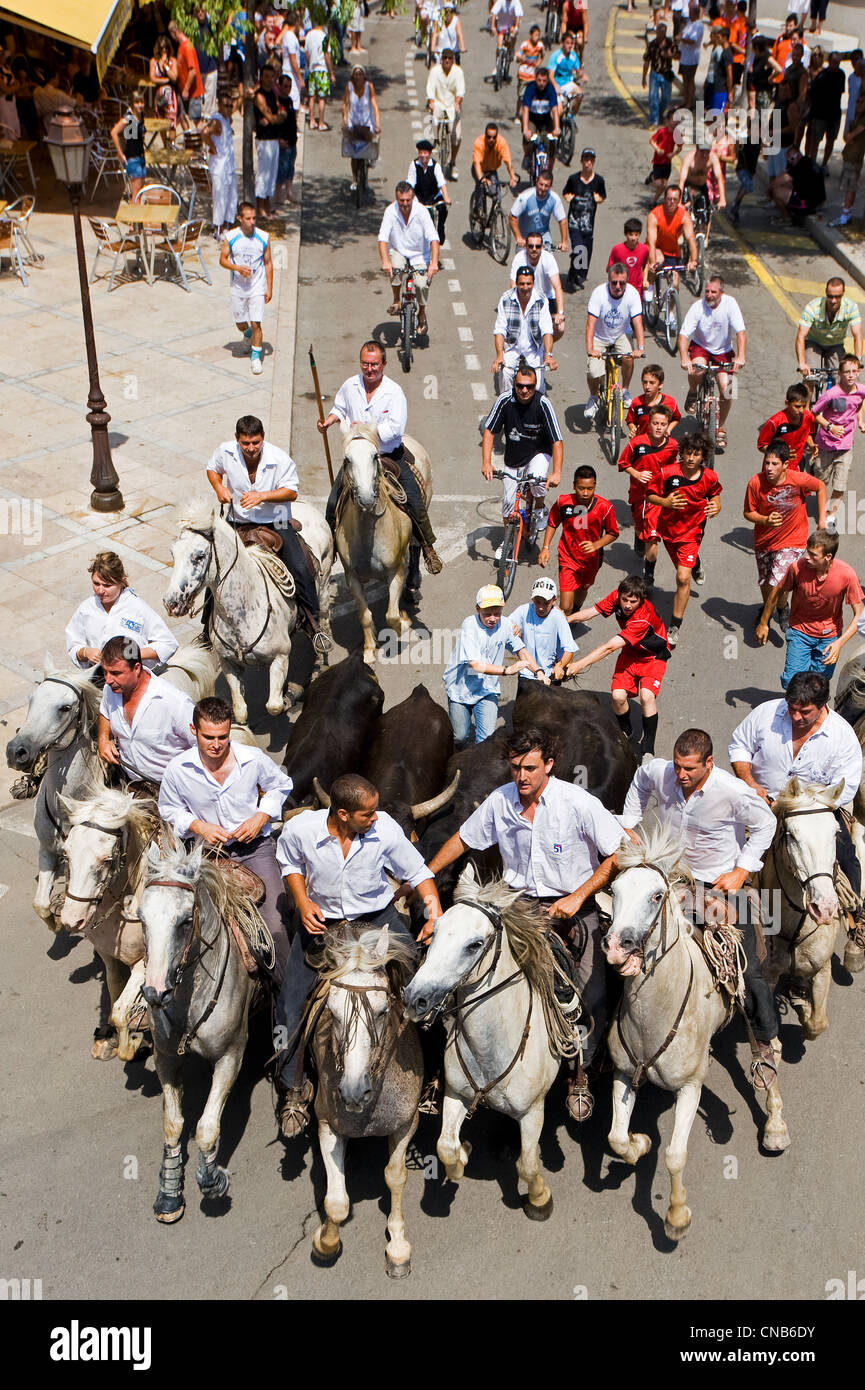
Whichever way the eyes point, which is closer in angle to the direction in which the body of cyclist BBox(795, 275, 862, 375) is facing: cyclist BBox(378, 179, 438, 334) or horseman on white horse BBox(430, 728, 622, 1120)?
the horseman on white horse

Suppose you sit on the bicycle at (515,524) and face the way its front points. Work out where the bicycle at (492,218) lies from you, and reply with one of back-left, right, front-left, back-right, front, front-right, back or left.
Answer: back

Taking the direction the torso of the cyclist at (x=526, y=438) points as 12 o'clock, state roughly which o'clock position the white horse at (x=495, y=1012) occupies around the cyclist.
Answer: The white horse is roughly at 12 o'clock from the cyclist.

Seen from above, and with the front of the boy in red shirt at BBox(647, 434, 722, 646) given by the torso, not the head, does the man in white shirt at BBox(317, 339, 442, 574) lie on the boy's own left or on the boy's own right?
on the boy's own right

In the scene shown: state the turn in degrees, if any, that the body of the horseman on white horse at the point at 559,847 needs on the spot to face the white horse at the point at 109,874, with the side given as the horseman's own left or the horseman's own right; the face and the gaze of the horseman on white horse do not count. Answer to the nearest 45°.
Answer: approximately 90° to the horseman's own right

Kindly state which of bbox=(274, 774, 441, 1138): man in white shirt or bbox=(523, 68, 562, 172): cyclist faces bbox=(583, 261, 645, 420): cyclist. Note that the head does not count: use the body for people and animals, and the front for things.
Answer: bbox=(523, 68, 562, 172): cyclist

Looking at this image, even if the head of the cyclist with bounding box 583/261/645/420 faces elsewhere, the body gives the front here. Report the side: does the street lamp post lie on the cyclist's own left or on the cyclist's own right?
on the cyclist's own right

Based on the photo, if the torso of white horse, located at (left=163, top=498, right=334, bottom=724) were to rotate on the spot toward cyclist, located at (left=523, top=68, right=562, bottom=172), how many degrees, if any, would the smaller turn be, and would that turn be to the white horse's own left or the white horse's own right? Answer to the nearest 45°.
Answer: approximately 135° to the white horse's own right

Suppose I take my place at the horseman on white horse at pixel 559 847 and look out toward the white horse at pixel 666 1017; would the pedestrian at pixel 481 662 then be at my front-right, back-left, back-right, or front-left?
back-left

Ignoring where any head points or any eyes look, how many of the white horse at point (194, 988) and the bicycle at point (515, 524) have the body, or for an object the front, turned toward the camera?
2
